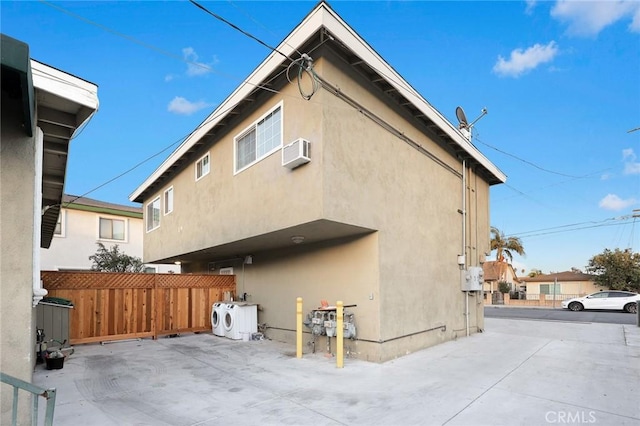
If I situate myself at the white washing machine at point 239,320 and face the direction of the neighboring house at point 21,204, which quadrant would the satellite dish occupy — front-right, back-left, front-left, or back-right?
back-left

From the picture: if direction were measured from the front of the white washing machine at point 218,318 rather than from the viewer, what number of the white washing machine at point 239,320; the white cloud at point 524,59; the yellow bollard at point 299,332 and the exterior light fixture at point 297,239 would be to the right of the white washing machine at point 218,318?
0

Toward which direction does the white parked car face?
to the viewer's left

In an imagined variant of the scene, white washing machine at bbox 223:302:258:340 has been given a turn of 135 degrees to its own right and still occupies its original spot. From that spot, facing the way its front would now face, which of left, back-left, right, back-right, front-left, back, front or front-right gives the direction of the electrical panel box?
right

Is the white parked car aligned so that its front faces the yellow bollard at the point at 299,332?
no

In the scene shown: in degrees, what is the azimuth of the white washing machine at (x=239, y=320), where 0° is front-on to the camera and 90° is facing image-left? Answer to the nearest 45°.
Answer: approximately 45°

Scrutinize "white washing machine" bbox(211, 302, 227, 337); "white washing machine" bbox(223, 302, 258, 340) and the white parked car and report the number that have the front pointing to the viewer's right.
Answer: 0

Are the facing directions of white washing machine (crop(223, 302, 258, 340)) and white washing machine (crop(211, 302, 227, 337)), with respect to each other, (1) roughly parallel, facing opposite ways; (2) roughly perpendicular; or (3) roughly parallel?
roughly parallel

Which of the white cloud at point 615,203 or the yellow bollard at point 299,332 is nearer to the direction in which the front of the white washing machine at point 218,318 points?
the yellow bollard

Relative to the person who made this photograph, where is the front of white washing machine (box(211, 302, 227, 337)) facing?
facing the viewer and to the left of the viewer
